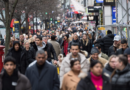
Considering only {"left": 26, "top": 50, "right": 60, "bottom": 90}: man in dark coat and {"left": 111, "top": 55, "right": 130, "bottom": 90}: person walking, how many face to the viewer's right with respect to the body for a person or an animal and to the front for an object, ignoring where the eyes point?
0

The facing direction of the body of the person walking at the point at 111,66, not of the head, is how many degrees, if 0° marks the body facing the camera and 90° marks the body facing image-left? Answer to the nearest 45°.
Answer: approximately 315°

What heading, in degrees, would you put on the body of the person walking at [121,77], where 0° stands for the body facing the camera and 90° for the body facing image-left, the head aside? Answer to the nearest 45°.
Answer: approximately 45°

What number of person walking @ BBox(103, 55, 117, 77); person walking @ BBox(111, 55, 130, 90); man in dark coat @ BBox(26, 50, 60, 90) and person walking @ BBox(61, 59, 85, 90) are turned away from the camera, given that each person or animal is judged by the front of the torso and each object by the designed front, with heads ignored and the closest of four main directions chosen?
0

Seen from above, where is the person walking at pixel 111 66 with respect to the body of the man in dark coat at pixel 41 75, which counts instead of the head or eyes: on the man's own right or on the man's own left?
on the man's own left

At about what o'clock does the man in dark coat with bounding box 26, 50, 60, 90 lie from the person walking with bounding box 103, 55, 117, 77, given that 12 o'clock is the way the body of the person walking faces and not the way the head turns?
The man in dark coat is roughly at 4 o'clock from the person walking.

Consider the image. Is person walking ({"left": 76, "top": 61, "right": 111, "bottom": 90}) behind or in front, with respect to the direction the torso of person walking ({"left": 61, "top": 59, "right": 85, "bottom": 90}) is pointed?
in front

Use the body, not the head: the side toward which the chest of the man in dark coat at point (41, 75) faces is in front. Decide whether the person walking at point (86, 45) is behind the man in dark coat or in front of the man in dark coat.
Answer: behind

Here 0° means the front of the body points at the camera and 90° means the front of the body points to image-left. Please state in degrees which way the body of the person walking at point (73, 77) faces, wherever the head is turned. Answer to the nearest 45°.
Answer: approximately 315°

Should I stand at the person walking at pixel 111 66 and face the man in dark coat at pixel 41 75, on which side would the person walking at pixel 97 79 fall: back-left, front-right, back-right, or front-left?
front-left

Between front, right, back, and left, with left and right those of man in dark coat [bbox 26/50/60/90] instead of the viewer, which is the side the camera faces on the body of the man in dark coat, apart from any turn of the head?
front

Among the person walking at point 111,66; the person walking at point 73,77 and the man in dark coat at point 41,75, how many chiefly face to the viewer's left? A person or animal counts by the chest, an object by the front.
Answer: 0

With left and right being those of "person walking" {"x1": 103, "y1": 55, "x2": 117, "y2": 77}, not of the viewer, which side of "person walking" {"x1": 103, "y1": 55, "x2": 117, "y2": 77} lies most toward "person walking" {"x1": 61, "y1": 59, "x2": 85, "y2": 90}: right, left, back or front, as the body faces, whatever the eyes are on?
right
